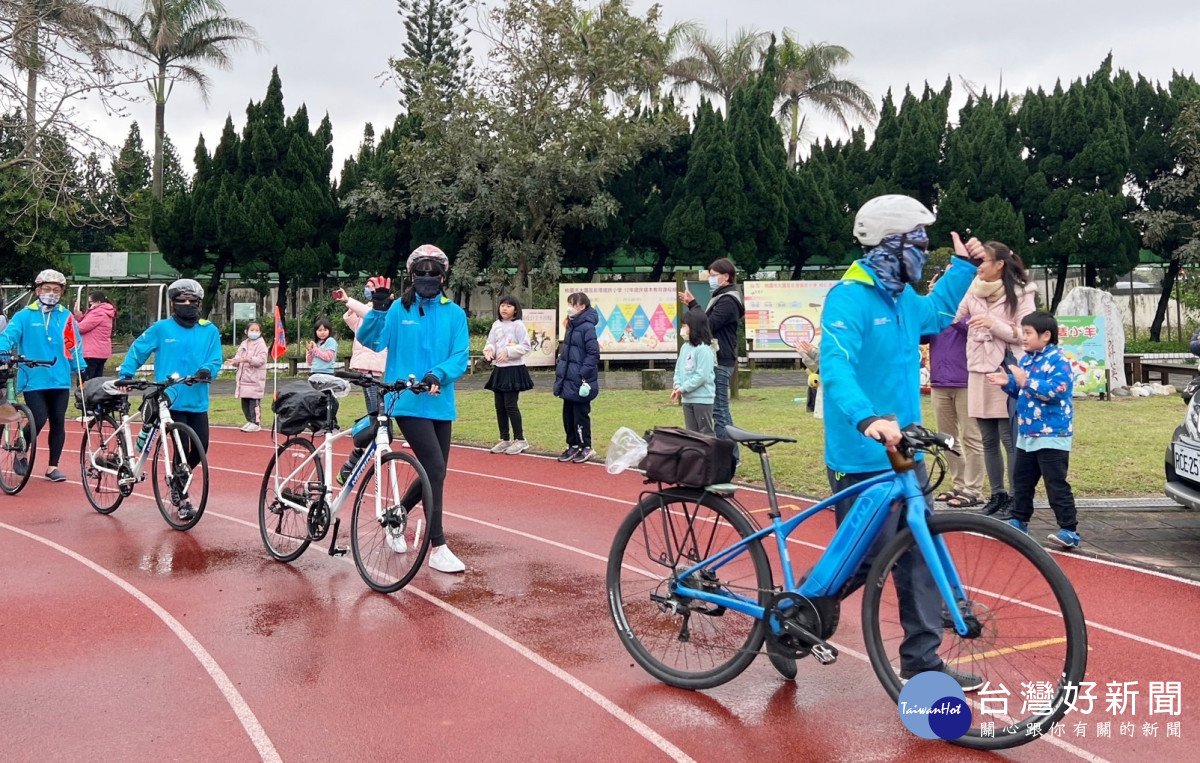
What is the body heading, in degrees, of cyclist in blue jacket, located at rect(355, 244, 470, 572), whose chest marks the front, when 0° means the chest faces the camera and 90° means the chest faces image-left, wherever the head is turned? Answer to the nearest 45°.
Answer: approximately 0°

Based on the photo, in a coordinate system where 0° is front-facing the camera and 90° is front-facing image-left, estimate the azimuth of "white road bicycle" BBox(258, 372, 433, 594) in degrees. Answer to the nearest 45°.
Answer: approximately 315°

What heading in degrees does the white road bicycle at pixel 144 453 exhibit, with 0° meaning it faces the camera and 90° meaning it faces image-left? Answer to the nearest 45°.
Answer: approximately 315°

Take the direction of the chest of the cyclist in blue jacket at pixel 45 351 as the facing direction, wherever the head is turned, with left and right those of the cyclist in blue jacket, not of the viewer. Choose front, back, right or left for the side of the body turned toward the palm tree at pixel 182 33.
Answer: back

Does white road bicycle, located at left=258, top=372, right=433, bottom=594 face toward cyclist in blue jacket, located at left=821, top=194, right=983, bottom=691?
yes

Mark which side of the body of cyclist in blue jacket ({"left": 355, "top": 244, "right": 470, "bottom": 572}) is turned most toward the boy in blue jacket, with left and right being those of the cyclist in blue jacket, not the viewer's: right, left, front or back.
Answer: left

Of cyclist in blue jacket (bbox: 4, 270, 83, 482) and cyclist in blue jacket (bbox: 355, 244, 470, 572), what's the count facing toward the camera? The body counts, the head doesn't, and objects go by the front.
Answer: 2

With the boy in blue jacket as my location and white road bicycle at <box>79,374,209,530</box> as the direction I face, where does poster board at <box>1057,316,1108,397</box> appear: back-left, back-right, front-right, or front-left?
back-right

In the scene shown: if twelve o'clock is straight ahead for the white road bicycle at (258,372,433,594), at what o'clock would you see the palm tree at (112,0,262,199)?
The palm tree is roughly at 7 o'clock from the white road bicycle.
